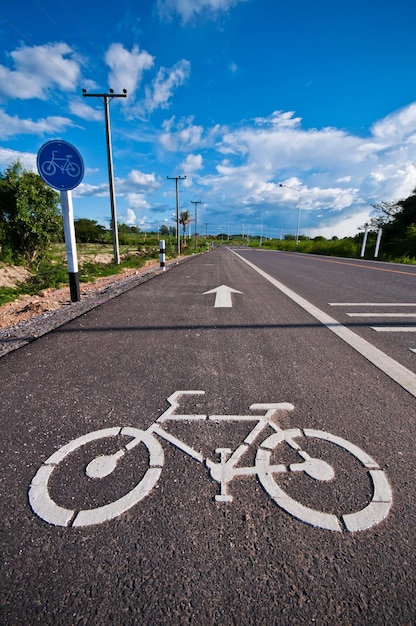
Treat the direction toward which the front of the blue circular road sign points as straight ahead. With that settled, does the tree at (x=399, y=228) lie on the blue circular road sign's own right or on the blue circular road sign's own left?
on the blue circular road sign's own left

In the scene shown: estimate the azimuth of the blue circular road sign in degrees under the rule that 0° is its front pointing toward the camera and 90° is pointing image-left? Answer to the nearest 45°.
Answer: approximately 0°

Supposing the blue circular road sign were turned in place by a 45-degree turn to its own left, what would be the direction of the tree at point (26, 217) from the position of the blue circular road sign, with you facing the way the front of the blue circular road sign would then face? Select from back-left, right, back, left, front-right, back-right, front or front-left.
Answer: back-left
